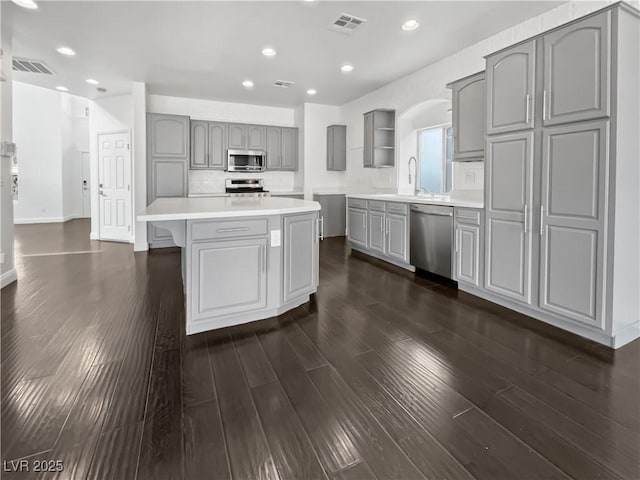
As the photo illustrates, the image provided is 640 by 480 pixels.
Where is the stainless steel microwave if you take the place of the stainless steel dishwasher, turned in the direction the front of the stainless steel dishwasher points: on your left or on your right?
on your right

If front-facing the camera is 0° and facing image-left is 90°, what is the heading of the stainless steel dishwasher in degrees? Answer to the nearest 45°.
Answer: approximately 45°

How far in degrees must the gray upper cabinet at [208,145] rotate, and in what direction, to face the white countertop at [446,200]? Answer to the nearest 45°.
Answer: approximately 45° to its left

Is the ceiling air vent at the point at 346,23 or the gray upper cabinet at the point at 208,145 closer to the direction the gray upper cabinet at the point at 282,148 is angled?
the ceiling air vent

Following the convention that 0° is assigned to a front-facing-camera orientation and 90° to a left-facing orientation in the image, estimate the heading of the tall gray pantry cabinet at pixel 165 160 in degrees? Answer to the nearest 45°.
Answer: approximately 0°

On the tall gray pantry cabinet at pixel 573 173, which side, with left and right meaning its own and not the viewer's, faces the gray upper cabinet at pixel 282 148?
right

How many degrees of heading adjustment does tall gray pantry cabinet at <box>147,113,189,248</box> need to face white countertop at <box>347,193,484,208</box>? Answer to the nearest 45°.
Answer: approximately 45° to its left

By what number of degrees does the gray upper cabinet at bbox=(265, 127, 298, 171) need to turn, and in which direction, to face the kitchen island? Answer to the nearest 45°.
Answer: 0° — it already faces it
